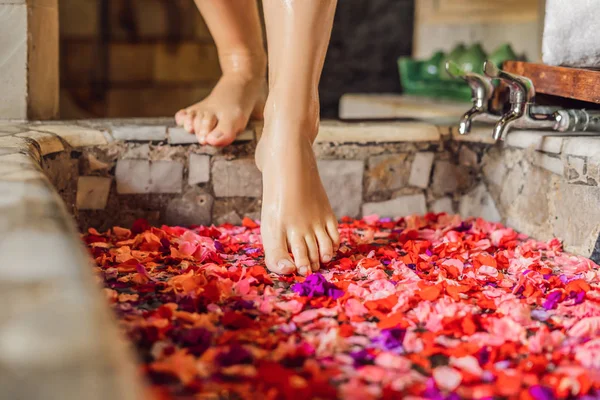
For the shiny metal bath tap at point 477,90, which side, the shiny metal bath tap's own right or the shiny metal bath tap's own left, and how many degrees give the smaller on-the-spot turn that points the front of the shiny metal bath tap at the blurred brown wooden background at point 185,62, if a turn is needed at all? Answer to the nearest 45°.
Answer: approximately 45° to the shiny metal bath tap's own right

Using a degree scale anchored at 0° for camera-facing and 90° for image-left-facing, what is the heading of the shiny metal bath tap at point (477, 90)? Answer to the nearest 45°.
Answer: approximately 90°

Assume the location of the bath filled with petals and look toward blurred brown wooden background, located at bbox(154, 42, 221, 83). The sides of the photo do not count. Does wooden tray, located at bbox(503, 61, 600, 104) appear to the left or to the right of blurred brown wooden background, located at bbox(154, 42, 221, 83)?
right

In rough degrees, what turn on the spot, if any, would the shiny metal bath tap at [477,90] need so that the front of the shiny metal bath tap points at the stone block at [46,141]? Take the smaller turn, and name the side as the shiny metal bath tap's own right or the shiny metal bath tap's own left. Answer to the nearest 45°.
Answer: approximately 45° to the shiny metal bath tap's own left
